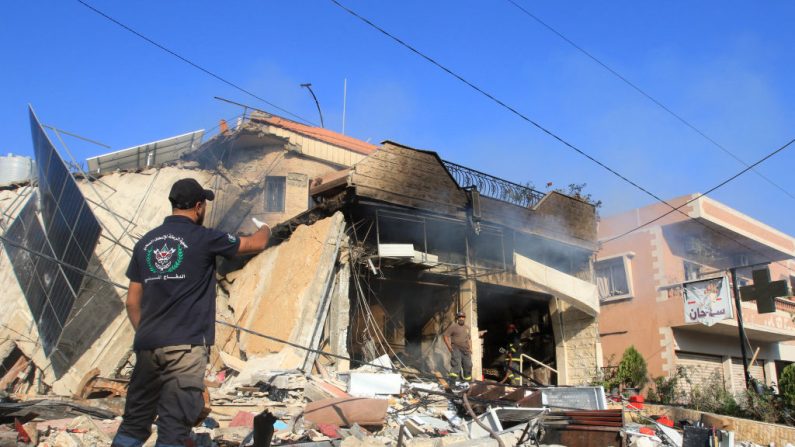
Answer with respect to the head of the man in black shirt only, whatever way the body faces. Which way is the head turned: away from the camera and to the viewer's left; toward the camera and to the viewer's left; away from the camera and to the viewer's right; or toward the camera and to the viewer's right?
away from the camera and to the viewer's right

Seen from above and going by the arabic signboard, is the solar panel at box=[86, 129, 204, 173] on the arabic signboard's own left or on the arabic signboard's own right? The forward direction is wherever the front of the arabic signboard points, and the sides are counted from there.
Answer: on the arabic signboard's own right

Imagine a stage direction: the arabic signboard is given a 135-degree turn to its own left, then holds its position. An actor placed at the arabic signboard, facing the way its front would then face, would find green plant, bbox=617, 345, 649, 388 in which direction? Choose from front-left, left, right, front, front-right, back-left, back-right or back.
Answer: back-left

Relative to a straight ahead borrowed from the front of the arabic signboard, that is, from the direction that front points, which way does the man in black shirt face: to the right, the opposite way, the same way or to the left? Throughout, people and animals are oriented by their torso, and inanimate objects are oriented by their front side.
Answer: the opposite way

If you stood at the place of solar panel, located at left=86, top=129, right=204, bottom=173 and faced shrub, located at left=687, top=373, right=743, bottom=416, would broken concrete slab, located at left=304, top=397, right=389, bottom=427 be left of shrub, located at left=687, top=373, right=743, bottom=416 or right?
right

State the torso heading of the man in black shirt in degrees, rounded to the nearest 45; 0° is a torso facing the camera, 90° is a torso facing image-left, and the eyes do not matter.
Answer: approximately 225°

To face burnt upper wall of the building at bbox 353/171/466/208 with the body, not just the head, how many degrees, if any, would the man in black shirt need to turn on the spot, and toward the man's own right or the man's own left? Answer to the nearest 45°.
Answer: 0° — they already face it

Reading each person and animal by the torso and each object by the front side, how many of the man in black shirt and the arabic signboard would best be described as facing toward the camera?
1
